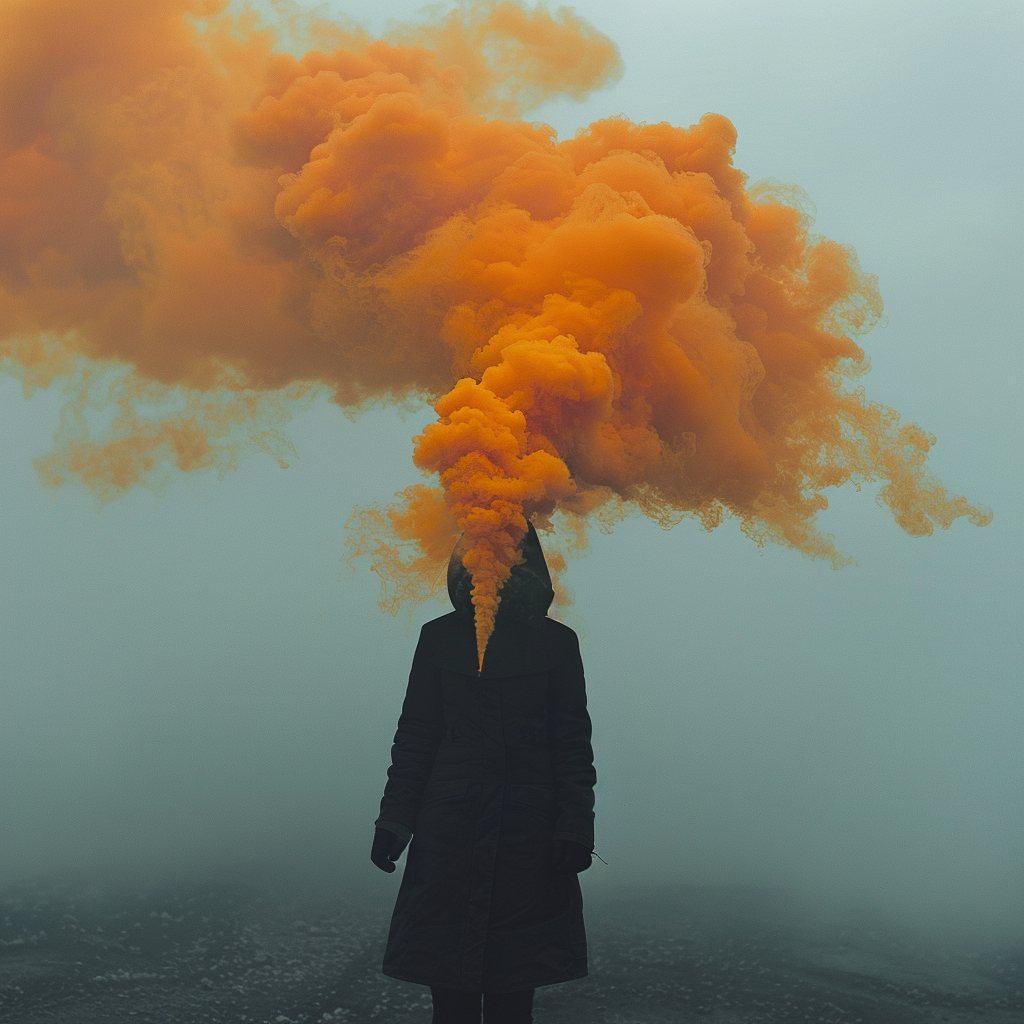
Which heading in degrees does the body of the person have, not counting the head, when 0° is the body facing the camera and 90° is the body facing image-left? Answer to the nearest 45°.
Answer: approximately 0°
